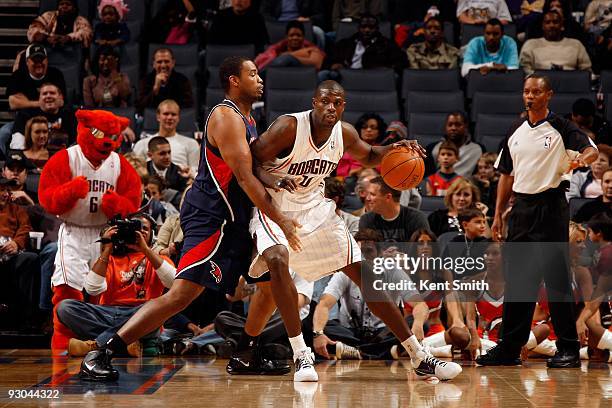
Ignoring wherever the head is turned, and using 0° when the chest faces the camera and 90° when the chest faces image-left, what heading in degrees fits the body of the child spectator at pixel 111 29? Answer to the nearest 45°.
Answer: approximately 0°

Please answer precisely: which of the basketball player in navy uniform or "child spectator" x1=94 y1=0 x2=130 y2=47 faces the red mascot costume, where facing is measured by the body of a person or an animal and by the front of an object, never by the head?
the child spectator

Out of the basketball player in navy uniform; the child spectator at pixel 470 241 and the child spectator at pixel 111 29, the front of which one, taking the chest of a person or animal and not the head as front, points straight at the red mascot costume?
the child spectator at pixel 111 29

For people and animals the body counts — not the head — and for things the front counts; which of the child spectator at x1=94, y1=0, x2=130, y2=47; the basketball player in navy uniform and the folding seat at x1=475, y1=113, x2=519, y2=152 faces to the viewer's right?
the basketball player in navy uniform

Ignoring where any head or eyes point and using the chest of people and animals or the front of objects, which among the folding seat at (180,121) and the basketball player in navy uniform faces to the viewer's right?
the basketball player in navy uniform

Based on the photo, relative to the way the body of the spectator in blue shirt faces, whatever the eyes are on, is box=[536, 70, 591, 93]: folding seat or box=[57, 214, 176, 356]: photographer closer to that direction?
the photographer
